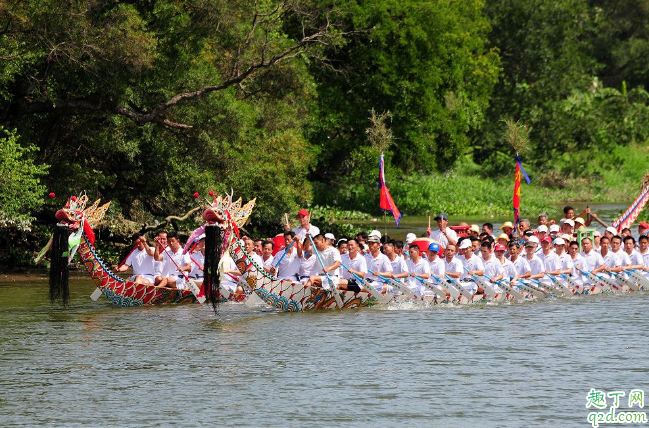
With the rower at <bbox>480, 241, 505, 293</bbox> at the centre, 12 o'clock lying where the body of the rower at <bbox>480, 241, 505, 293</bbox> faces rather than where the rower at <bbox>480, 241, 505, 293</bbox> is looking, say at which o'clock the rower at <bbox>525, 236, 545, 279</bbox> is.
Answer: the rower at <bbox>525, 236, 545, 279</bbox> is roughly at 6 o'clock from the rower at <bbox>480, 241, 505, 293</bbox>.

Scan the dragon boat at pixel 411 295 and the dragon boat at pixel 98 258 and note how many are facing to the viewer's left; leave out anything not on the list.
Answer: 2

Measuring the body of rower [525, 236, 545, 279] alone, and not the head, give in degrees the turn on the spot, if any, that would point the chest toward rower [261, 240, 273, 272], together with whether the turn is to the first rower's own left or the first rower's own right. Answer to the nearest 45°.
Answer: approximately 45° to the first rower's own right

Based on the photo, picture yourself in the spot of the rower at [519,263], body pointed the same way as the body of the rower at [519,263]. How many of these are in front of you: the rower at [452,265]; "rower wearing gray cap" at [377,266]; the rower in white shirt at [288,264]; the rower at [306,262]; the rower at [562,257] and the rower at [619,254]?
4

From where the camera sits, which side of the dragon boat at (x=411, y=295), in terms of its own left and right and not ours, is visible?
left

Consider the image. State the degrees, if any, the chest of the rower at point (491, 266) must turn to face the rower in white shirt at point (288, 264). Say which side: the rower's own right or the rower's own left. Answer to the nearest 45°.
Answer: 0° — they already face them

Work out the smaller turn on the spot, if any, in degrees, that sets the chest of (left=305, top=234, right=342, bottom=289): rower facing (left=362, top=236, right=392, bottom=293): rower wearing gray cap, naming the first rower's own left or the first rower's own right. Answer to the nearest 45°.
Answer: approximately 180°

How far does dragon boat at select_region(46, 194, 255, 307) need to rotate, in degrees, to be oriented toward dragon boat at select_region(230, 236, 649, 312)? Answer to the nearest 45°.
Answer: approximately 180°

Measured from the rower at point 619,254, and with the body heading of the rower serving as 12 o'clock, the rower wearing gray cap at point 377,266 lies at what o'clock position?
The rower wearing gray cap is roughly at 12 o'clock from the rower.
